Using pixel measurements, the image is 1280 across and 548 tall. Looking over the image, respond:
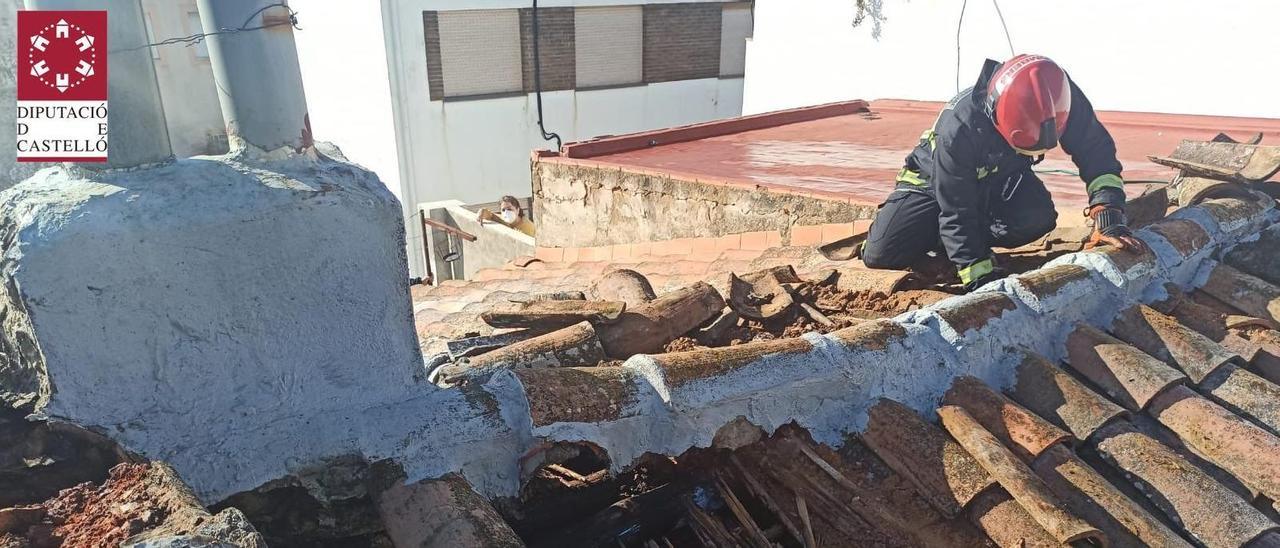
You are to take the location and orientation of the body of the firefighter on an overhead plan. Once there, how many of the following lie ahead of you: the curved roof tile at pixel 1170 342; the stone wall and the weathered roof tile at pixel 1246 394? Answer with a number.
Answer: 2

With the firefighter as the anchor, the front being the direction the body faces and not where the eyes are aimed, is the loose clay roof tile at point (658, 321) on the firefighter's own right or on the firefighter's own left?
on the firefighter's own right

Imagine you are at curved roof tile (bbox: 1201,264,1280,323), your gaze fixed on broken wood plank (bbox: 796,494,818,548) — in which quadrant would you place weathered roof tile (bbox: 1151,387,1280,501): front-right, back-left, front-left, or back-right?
front-left

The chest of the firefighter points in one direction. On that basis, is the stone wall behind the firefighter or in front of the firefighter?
behind

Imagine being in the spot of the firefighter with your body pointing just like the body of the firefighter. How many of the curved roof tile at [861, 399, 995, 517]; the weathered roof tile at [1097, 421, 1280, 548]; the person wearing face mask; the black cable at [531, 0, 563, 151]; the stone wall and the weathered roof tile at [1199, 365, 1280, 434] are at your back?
3

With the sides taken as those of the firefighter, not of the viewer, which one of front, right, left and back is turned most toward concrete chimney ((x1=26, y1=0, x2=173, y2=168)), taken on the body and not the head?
right

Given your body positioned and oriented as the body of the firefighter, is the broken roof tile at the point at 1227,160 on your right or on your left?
on your left

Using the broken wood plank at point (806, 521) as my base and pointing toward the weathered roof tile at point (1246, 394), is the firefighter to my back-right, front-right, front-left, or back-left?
front-left

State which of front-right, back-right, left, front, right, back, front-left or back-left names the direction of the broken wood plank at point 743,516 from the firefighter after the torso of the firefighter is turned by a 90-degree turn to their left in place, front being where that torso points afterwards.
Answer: back-right

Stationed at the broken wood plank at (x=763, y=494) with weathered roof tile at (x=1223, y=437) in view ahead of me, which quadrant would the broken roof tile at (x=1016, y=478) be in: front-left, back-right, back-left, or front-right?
front-right

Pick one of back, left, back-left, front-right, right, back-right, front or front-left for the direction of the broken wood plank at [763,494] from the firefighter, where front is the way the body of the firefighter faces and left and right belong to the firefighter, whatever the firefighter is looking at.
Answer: front-right

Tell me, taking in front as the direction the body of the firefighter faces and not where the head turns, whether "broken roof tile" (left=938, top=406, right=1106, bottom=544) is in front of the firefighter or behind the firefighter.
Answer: in front

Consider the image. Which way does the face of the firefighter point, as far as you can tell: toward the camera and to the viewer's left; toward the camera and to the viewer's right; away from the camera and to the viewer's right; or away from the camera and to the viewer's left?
toward the camera and to the viewer's right

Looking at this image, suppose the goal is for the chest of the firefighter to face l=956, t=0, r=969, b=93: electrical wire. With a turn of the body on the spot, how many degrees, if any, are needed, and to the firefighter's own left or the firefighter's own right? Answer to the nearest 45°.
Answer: approximately 135° to the firefighter's own left

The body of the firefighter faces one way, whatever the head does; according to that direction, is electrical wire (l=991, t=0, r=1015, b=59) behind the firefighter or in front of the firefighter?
behind

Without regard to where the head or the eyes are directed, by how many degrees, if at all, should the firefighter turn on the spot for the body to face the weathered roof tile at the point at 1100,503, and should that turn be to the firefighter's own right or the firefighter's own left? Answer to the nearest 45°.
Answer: approximately 45° to the firefighter's own right

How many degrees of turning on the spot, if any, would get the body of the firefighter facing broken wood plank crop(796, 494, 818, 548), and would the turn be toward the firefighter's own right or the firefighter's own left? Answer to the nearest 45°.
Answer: approximately 45° to the firefighter's own right

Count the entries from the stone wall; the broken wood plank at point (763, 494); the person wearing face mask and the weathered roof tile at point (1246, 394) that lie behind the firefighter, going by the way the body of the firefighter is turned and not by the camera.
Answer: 2

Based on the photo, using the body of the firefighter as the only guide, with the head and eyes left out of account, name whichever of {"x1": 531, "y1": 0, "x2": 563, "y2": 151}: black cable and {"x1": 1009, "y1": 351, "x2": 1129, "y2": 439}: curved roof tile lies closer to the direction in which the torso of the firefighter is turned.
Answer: the curved roof tile

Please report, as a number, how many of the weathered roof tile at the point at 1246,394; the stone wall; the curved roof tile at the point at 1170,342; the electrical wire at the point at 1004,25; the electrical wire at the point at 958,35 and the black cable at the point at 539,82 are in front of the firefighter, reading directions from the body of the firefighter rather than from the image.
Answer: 2

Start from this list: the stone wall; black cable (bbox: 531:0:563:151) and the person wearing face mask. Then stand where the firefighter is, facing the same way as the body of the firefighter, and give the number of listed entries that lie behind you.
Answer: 3
